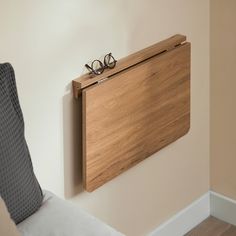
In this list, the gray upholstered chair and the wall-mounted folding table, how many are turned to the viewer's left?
0

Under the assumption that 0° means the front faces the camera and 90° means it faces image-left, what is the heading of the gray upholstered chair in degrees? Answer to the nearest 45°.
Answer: approximately 315°

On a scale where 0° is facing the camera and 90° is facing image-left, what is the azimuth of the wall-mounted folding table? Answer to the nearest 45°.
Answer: approximately 315°

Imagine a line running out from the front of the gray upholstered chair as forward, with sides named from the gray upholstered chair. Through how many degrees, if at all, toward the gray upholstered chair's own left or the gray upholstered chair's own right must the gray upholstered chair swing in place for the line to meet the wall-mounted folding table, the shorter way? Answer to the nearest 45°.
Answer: approximately 90° to the gray upholstered chair's own left

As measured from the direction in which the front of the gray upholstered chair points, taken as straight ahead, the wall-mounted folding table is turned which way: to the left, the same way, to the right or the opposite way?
the same way

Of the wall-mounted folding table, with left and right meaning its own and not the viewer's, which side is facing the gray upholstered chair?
right
